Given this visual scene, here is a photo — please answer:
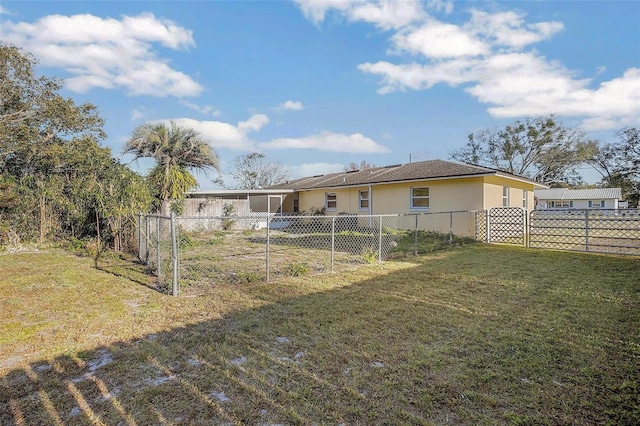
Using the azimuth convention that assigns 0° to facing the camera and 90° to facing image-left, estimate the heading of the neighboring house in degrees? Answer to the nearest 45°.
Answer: approximately 0°

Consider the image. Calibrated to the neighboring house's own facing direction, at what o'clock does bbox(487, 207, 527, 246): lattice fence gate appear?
The lattice fence gate is roughly at 12 o'clock from the neighboring house.

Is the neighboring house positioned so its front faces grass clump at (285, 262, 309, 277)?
yes

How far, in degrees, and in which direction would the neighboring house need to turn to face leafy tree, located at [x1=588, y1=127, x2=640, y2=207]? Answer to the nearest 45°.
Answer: approximately 135° to its left

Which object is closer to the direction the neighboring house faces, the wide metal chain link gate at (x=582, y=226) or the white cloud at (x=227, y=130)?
the wide metal chain link gate
